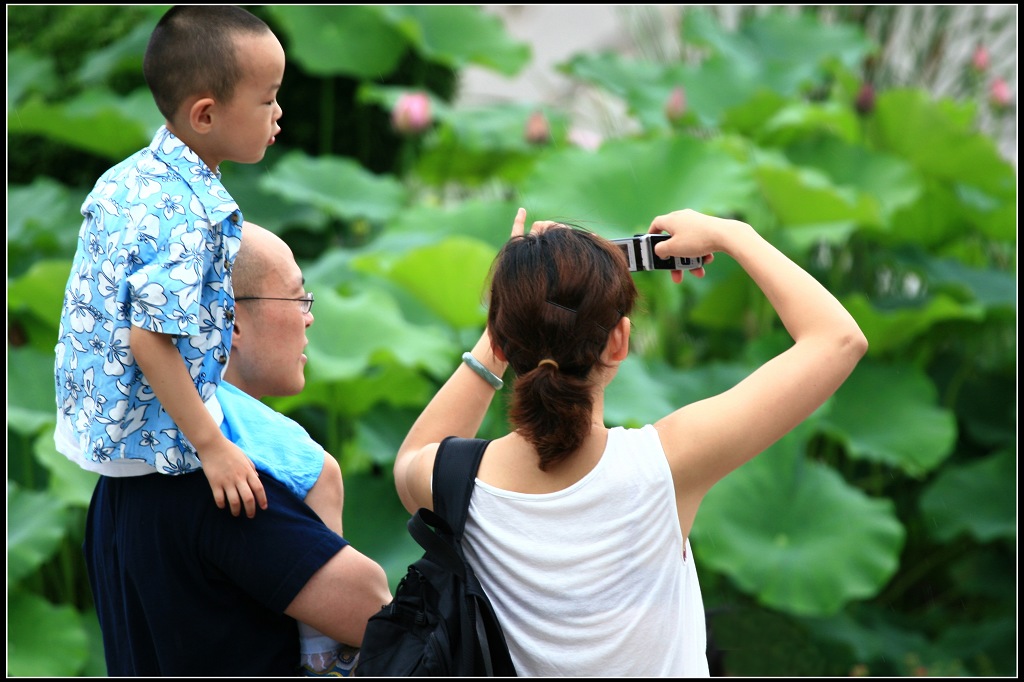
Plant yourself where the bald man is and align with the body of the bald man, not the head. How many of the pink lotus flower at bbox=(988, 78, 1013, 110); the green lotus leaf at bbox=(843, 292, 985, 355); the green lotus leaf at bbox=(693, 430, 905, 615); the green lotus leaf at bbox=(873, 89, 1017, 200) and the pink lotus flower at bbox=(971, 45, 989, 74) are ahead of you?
5

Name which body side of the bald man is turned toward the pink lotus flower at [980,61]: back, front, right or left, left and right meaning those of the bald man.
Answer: front

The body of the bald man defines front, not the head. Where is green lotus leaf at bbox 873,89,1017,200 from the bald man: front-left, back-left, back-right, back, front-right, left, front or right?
front

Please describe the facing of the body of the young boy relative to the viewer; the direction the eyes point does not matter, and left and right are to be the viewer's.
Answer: facing to the right of the viewer

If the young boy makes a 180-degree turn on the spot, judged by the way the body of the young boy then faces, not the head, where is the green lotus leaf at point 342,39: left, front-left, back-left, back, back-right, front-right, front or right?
right

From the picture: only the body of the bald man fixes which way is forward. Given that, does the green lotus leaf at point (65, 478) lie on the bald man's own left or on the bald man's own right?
on the bald man's own left

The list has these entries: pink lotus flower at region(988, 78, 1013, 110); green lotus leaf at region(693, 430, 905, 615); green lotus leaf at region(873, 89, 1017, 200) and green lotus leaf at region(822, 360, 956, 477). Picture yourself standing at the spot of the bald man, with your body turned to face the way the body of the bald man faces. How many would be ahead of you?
4

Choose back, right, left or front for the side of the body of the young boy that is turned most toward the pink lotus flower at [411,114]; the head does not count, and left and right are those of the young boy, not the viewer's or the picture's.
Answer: left

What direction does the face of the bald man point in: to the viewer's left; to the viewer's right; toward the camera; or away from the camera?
to the viewer's right

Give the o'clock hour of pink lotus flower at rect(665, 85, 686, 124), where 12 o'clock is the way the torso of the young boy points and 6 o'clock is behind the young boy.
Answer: The pink lotus flower is roughly at 10 o'clock from the young boy.

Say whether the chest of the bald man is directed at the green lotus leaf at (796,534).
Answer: yes

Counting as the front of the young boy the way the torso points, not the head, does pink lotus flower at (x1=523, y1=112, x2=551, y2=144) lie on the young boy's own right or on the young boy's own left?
on the young boy's own left

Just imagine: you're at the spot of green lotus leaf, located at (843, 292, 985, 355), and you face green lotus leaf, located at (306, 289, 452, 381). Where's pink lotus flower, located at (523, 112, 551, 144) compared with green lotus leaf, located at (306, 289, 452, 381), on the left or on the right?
right

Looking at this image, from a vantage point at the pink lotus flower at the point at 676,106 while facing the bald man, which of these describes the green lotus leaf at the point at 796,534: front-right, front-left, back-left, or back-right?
front-left

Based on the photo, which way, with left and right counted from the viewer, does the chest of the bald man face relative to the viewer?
facing away from the viewer and to the right of the viewer

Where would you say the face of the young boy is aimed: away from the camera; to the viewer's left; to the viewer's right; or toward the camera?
to the viewer's right

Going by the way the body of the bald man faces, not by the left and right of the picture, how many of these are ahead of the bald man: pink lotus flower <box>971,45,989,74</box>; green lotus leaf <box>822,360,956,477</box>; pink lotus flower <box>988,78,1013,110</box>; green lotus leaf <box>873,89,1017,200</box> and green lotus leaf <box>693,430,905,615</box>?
5
